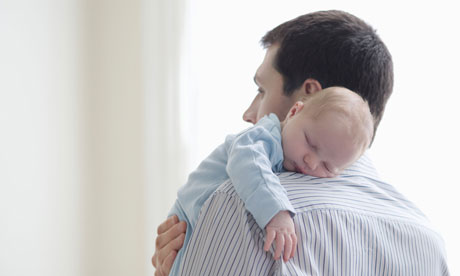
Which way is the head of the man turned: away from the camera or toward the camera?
away from the camera

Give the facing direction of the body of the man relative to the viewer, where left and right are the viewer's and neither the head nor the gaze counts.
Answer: facing away from the viewer and to the left of the viewer
